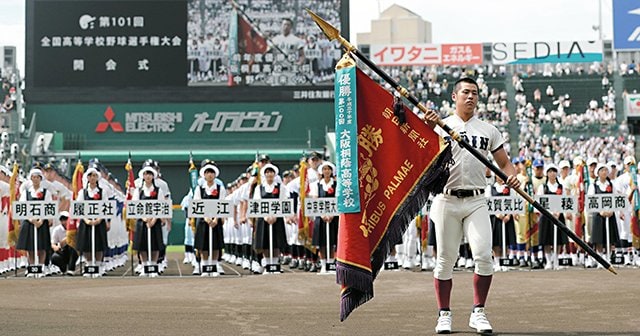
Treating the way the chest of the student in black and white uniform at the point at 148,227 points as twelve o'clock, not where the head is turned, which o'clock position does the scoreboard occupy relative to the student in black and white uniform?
The scoreboard is roughly at 6 o'clock from the student in black and white uniform.

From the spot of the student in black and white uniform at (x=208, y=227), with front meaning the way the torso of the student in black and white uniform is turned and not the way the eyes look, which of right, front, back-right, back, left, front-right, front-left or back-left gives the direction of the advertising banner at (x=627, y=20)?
back-left

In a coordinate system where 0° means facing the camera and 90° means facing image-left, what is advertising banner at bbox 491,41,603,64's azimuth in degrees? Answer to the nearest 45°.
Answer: approximately 0°

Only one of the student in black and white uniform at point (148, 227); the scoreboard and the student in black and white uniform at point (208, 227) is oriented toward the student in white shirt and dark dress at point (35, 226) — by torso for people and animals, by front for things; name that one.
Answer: the scoreboard

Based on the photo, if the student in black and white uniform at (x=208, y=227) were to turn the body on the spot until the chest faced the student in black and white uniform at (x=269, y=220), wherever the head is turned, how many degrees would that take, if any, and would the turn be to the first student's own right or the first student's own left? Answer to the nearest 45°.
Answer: approximately 90° to the first student's own left

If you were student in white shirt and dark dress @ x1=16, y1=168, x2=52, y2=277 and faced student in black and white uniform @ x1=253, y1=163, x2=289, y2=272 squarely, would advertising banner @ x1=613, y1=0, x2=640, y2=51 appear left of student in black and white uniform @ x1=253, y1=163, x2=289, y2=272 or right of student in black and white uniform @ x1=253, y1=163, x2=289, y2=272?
left

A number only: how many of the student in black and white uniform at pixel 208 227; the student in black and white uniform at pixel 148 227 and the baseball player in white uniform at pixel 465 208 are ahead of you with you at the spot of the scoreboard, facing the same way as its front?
3
